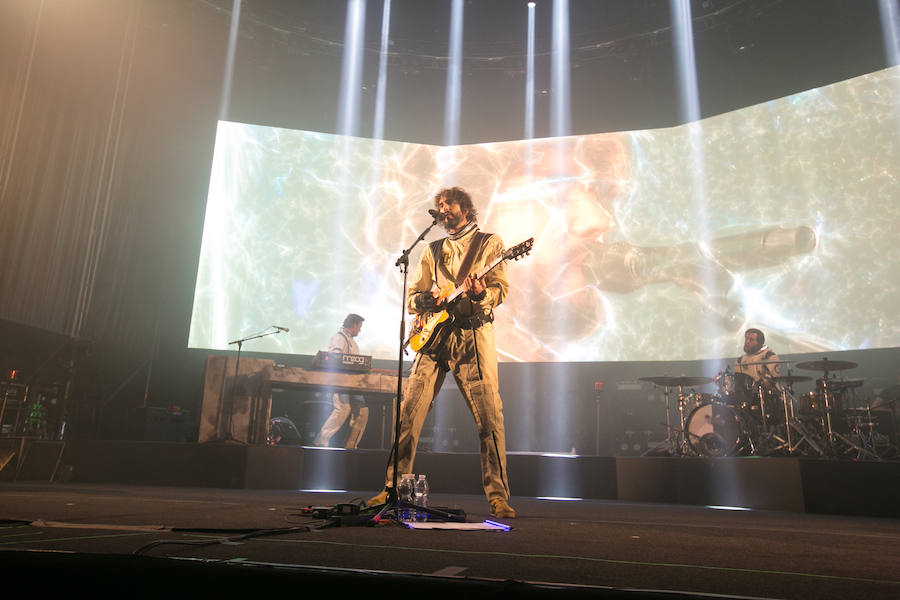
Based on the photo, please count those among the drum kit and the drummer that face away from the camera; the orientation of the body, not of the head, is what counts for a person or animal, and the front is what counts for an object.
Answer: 0

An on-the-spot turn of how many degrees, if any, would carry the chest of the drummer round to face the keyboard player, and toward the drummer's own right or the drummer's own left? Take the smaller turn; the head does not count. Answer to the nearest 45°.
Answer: approximately 45° to the drummer's own right

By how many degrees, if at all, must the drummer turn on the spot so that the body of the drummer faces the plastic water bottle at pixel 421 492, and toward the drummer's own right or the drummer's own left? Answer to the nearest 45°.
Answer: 0° — they already face it

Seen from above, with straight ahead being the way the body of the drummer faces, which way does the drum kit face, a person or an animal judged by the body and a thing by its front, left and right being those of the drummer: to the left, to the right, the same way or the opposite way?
the same way

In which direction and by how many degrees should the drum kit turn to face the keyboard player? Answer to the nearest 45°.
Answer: approximately 45° to its right

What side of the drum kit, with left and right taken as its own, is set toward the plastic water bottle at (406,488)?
front

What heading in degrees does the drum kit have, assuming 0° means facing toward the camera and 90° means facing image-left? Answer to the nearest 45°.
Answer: approximately 45°

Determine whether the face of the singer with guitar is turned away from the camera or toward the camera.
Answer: toward the camera

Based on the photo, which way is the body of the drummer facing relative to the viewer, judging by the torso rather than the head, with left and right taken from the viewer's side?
facing the viewer and to the left of the viewer
